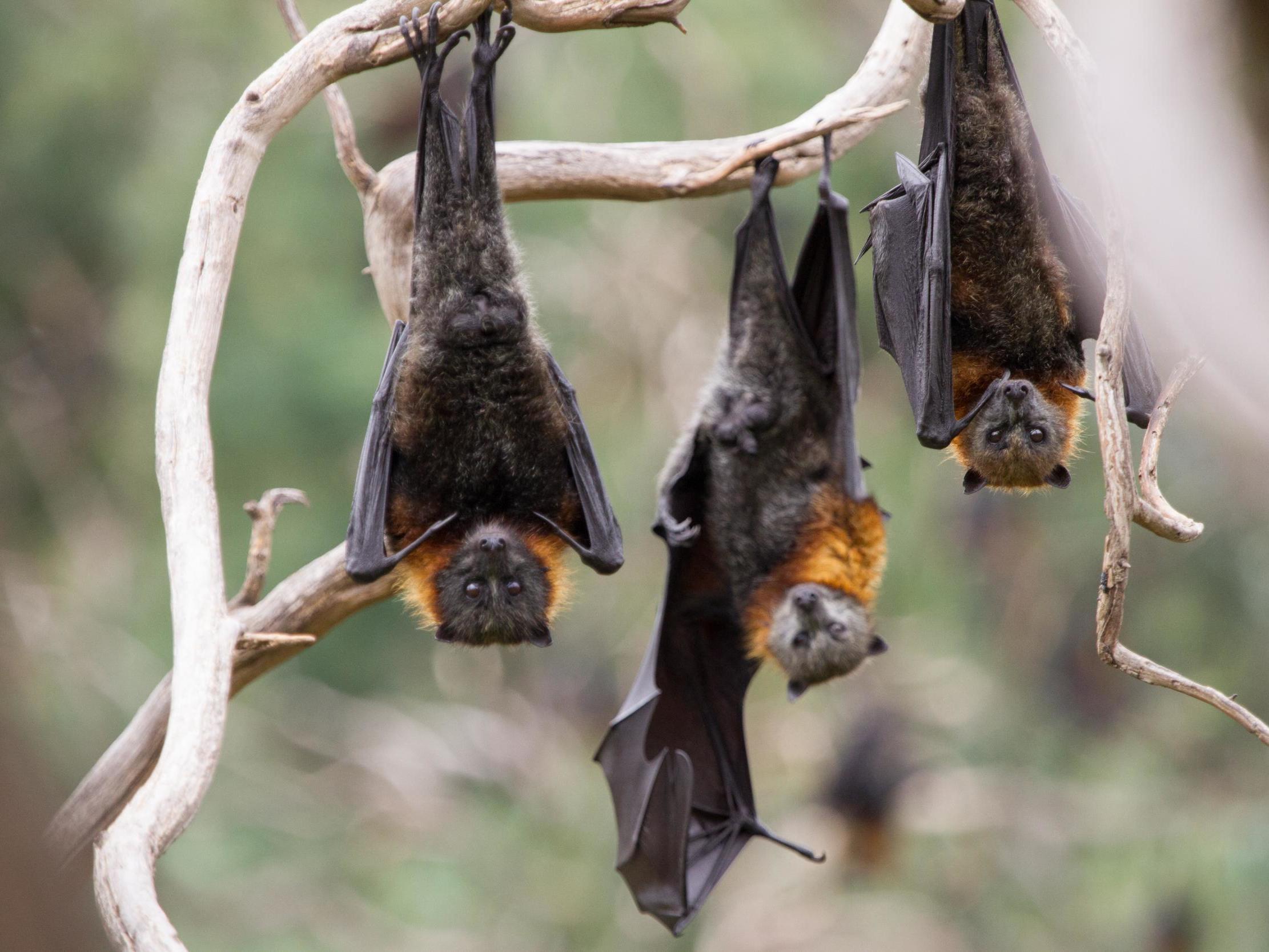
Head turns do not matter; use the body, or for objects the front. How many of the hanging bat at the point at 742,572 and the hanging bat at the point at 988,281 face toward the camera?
2

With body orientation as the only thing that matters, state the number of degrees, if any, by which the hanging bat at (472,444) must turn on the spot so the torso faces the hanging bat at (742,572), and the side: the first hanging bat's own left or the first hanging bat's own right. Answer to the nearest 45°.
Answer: approximately 90° to the first hanging bat's own left

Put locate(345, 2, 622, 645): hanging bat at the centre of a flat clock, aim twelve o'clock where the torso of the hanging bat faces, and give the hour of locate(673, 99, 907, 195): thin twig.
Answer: The thin twig is roughly at 9 o'clock from the hanging bat.

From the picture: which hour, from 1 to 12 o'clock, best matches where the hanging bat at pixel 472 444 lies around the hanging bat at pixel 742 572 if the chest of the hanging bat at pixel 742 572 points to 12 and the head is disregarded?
the hanging bat at pixel 472 444 is roughly at 2 o'clock from the hanging bat at pixel 742 572.

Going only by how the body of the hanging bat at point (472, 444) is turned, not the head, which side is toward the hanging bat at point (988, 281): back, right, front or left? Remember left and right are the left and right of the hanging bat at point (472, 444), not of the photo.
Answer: left

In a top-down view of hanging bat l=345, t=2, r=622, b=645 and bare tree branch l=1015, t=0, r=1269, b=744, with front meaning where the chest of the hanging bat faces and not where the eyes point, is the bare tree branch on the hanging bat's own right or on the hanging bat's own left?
on the hanging bat's own left

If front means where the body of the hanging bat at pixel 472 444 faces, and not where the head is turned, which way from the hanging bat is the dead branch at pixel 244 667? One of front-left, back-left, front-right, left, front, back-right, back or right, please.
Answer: right
